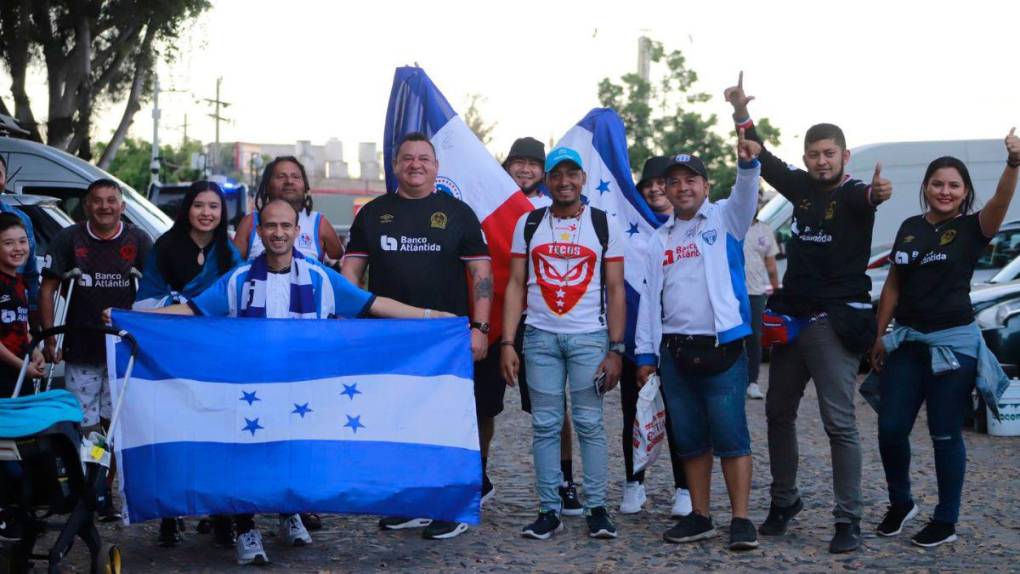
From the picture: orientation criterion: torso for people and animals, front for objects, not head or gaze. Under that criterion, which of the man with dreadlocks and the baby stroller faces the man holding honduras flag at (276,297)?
the man with dreadlocks

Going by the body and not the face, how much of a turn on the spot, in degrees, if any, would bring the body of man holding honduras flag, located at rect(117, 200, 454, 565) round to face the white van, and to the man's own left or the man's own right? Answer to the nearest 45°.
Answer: approximately 135° to the man's own left

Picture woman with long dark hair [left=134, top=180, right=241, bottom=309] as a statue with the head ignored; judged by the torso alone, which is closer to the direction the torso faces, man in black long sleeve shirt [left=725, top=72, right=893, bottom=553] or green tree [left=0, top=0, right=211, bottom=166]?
the man in black long sleeve shirt

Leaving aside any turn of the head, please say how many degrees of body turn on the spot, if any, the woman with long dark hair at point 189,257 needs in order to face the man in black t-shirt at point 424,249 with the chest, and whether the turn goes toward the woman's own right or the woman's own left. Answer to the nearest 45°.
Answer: approximately 90° to the woman's own left

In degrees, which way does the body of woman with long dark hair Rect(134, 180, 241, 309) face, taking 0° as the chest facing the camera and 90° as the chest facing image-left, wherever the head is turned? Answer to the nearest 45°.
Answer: approximately 0°
